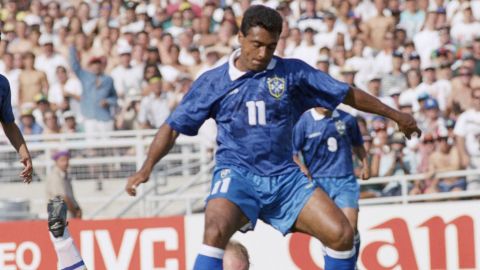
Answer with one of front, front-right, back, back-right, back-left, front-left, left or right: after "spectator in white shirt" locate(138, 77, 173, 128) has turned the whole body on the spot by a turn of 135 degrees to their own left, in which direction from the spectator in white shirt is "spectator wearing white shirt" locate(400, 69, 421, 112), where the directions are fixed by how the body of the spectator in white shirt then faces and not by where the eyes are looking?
front-right

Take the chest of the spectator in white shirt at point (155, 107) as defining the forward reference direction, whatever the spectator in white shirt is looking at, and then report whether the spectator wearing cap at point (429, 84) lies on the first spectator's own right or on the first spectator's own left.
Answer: on the first spectator's own left

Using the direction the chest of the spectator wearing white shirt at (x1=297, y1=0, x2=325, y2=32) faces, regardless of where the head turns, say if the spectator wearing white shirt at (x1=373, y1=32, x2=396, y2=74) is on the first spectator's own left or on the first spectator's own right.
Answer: on the first spectator's own left

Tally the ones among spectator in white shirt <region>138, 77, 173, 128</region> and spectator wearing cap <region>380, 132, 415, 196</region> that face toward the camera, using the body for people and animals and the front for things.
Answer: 2

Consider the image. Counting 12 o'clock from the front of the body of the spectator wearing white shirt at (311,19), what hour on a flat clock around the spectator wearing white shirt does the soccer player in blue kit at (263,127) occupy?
The soccer player in blue kit is roughly at 12 o'clock from the spectator wearing white shirt.
